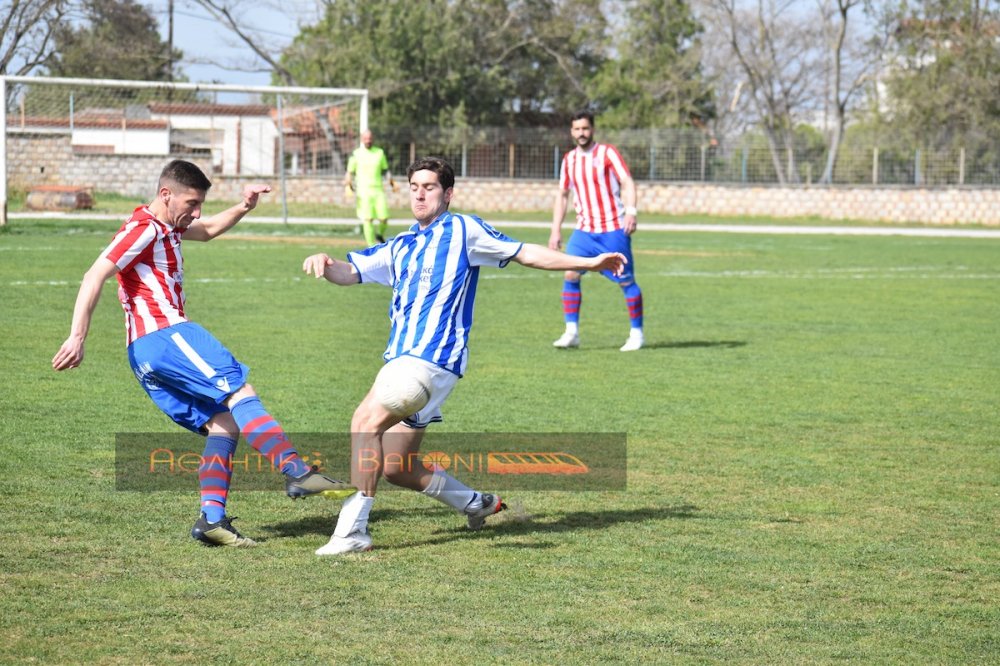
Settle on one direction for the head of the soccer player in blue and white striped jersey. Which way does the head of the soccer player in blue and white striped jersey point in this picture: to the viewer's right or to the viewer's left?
to the viewer's left

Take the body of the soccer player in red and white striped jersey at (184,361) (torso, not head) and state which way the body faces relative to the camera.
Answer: to the viewer's right

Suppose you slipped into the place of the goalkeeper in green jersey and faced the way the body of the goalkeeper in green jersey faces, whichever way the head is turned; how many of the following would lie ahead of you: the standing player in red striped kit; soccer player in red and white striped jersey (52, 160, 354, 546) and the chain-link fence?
2

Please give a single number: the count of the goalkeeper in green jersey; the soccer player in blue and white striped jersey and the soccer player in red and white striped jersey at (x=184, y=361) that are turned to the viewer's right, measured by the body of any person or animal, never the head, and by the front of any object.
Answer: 1

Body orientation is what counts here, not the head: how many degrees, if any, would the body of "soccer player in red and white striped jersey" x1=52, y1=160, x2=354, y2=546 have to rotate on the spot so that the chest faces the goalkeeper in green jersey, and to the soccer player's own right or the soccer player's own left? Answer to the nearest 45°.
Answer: approximately 90° to the soccer player's own left

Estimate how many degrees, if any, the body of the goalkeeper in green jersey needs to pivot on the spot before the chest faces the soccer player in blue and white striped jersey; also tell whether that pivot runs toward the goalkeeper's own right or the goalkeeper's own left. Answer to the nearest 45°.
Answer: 0° — they already face them

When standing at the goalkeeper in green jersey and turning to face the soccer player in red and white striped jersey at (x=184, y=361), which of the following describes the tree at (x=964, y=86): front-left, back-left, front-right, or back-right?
back-left

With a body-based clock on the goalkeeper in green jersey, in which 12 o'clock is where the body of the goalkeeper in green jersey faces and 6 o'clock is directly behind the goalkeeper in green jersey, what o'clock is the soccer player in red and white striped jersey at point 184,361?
The soccer player in red and white striped jersey is roughly at 12 o'clock from the goalkeeper in green jersey.

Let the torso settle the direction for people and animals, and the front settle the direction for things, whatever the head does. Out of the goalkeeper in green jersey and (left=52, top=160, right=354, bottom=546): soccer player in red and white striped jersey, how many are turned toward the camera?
1

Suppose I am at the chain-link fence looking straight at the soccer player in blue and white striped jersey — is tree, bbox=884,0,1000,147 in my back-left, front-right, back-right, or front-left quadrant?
back-left

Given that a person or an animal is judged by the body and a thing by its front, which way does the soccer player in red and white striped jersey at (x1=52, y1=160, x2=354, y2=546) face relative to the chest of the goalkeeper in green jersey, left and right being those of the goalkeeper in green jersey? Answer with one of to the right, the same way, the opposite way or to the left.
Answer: to the left

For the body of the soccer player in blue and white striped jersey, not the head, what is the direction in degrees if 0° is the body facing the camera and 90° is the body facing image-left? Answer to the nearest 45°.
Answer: approximately 45°
